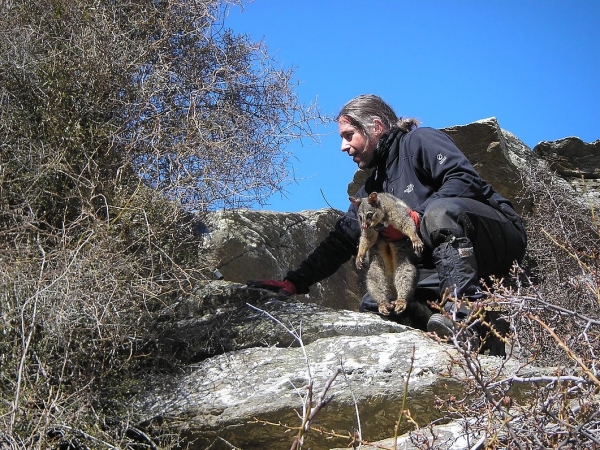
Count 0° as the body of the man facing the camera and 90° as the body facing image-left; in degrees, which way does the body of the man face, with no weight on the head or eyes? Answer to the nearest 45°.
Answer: approximately 45°

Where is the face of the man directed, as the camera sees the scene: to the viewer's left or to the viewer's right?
to the viewer's left

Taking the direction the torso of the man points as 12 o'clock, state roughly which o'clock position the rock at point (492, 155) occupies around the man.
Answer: The rock is roughly at 5 o'clock from the man.

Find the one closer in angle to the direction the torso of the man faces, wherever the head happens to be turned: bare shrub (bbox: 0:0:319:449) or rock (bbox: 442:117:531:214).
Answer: the bare shrub

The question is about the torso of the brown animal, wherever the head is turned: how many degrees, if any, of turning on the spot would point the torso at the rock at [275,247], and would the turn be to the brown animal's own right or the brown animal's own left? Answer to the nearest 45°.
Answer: approximately 90° to the brown animal's own right

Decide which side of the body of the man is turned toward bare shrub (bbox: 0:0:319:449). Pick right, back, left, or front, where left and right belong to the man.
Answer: front

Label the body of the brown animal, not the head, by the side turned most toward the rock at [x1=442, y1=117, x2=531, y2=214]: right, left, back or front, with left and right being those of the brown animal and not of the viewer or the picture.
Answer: back

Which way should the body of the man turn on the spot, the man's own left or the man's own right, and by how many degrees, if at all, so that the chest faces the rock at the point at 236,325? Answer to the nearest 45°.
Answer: approximately 45° to the man's own right

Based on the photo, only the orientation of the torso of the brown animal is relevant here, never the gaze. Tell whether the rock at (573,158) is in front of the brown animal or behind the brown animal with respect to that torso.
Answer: behind

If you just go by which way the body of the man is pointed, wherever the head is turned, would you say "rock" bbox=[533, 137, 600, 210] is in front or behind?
behind

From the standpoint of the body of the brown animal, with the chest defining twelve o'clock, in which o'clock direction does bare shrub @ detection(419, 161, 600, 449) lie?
The bare shrub is roughly at 10 o'clock from the brown animal.

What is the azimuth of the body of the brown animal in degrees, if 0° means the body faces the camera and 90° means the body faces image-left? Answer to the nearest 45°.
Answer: approximately 45°
